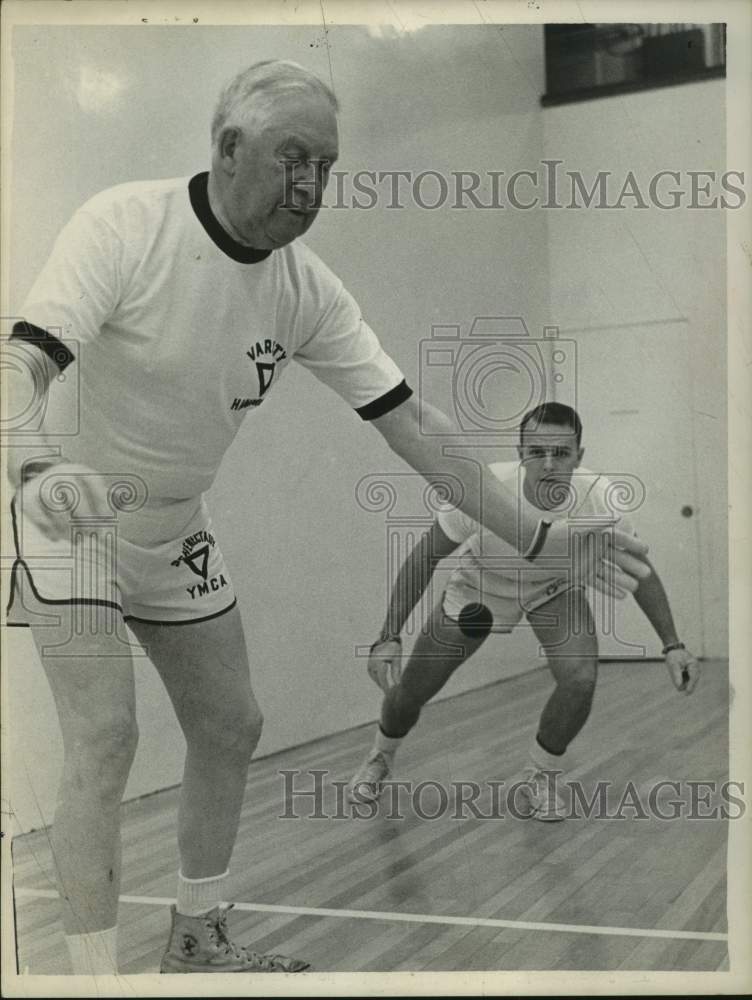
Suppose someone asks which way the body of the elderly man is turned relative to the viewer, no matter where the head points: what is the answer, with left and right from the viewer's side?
facing the viewer and to the right of the viewer
